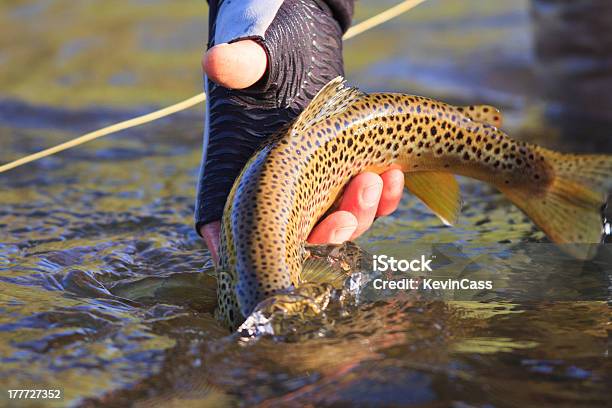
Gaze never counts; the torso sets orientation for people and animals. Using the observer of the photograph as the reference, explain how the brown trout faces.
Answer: facing the viewer and to the left of the viewer
